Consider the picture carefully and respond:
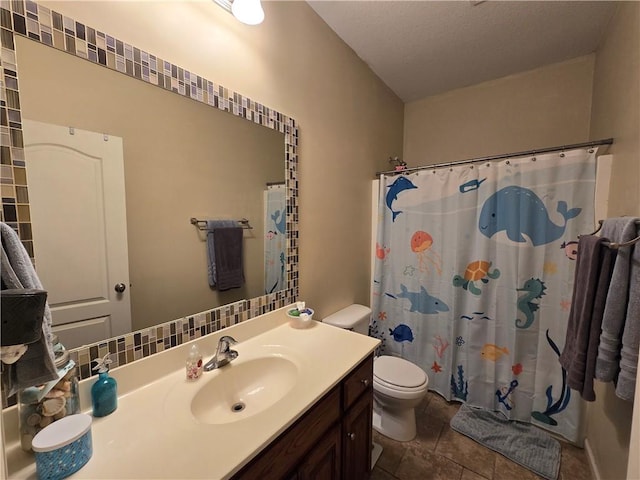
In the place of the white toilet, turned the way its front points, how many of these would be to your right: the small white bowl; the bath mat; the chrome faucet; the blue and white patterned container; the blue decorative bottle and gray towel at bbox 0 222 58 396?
5

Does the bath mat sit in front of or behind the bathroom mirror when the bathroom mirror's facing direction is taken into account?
in front

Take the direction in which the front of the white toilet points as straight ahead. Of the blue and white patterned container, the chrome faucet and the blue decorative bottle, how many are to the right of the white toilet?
3

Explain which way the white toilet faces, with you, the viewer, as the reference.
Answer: facing the viewer and to the right of the viewer

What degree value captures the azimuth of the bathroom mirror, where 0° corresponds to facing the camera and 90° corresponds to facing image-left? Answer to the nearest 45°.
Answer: approximately 315°

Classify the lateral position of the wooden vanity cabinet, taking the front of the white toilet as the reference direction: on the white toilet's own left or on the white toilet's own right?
on the white toilet's own right

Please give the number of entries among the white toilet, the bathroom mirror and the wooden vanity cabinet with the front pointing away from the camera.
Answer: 0

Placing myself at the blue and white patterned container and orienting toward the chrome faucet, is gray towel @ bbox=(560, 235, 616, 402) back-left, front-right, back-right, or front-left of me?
front-right

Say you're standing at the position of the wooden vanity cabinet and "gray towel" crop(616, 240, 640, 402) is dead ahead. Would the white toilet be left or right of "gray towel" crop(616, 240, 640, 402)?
left

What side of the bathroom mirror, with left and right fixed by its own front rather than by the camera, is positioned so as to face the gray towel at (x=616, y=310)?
front

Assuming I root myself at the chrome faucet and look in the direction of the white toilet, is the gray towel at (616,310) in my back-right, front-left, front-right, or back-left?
front-right
